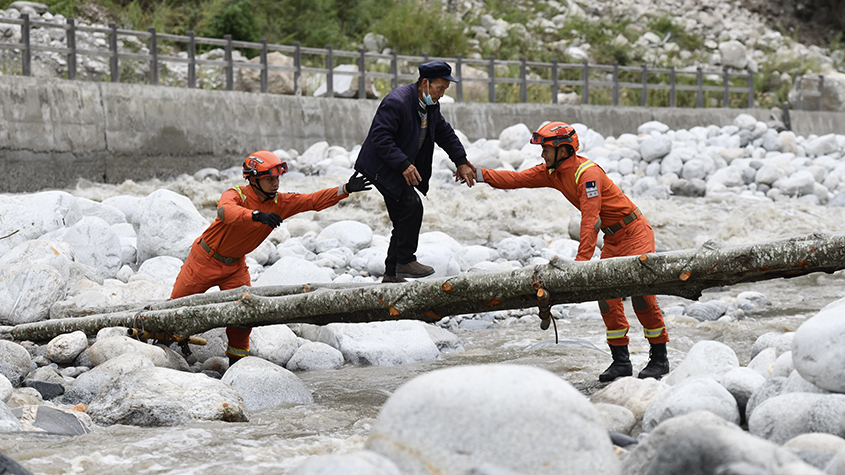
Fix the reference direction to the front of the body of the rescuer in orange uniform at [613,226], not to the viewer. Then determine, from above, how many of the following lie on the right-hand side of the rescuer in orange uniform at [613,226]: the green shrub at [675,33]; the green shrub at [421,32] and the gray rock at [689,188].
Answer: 3

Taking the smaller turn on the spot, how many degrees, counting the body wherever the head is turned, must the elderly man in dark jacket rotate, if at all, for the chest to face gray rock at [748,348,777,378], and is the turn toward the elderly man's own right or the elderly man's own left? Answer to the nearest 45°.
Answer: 0° — they already face it

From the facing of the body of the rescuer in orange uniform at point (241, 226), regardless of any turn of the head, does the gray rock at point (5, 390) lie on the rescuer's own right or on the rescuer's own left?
on the rescuer's own right

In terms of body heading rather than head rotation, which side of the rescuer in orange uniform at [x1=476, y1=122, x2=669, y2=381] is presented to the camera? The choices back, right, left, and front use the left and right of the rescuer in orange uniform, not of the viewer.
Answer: left

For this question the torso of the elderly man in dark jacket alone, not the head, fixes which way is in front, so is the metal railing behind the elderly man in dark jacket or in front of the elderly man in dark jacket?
behind

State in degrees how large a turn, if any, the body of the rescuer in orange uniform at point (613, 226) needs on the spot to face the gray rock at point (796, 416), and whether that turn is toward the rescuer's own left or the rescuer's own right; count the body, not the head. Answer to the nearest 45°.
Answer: approximately 90° to the rescuer's own left

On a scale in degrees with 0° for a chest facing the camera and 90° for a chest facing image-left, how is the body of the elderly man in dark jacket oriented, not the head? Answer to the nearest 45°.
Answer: approximately 315°
